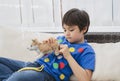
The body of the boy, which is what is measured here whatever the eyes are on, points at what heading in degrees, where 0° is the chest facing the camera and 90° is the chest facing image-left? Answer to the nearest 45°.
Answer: approximately 45°
